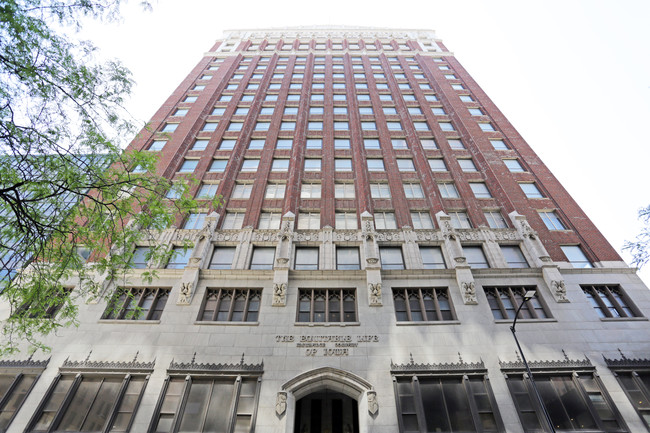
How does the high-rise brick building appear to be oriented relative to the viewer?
toward the camera
